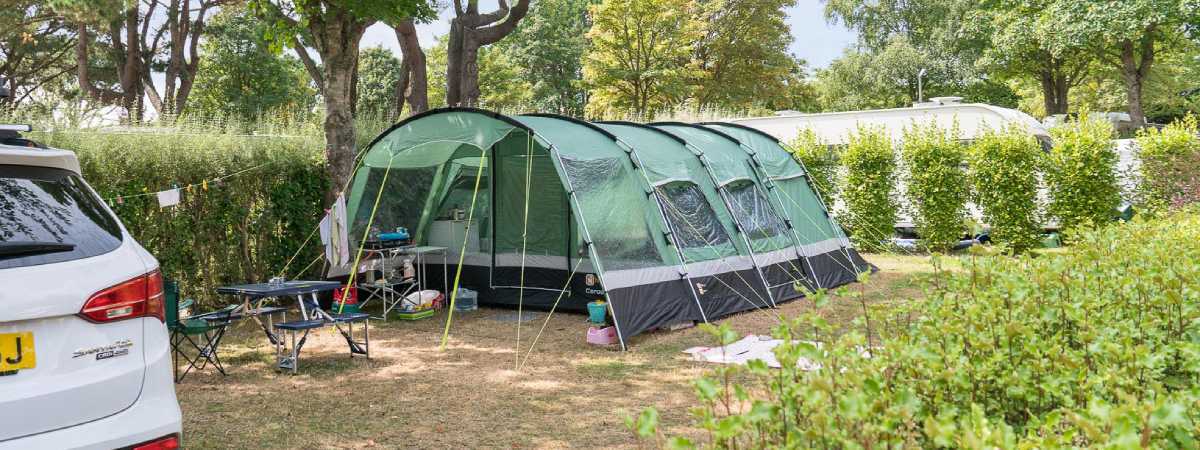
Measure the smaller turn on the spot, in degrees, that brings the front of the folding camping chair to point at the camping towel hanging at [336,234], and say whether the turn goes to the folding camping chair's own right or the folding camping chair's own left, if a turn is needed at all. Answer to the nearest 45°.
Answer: approximately 45° to the folding camping chair's own left

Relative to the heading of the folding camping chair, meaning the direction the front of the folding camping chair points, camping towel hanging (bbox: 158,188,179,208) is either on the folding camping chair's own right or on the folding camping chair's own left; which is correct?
on the folding camping chair's own left

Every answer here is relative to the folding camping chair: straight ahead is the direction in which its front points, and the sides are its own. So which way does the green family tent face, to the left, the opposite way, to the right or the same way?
the opposite way

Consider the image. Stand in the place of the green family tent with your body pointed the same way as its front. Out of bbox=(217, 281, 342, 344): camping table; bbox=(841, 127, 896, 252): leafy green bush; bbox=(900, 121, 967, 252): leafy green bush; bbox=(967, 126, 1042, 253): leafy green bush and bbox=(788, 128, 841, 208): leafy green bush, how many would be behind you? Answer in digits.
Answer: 4

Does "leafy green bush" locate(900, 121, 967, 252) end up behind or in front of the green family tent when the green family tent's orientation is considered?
behind

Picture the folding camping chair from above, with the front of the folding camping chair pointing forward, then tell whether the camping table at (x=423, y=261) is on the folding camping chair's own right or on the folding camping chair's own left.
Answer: on the folding camping chair's own left

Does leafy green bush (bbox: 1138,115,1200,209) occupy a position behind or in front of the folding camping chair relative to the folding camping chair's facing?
in front

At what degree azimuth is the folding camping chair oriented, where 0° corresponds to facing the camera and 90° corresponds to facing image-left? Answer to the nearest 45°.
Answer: approximately 270°

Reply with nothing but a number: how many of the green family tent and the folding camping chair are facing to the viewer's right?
1

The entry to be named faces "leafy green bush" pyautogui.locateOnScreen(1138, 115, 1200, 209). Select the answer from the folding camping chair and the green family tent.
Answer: the folding camping chair

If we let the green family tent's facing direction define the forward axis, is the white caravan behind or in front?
behind

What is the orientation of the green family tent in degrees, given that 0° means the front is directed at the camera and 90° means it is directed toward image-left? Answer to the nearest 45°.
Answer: approximately 45°

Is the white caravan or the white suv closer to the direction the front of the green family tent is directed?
the white suv

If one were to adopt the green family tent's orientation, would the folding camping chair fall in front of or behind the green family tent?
in front
